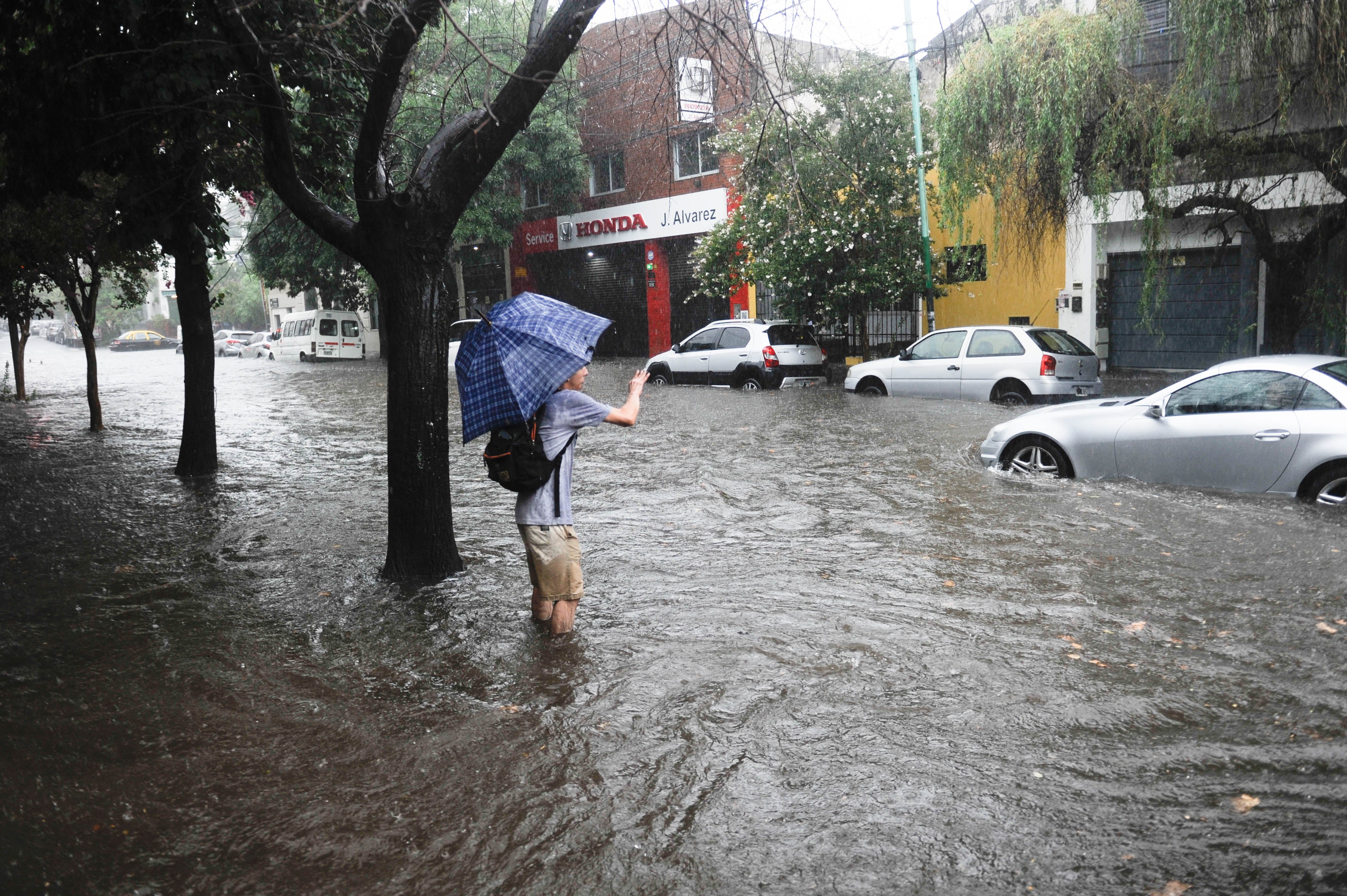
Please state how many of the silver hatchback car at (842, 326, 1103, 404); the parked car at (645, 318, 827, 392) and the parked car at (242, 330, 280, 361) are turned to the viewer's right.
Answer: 0

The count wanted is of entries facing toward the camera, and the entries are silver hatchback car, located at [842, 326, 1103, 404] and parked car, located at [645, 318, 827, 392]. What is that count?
0

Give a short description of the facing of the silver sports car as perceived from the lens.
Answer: facing to the left of the viewer

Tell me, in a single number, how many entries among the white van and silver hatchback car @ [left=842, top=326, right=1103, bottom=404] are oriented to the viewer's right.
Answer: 0

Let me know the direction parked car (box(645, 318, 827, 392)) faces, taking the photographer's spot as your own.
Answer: facing away from the viewer and to the left of the viewer

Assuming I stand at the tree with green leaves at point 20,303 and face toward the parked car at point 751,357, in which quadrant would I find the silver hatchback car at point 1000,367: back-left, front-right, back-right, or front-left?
front-right

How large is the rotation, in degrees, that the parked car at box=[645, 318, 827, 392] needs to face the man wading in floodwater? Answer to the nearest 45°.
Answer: approximately 135° to its left

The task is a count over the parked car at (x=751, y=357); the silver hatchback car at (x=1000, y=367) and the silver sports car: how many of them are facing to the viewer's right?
0

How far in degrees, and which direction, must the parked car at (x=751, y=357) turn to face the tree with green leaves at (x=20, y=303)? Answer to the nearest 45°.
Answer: approximately 45° to its left

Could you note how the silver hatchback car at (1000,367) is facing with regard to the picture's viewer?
facing away from the viewer and to the left of the viewer

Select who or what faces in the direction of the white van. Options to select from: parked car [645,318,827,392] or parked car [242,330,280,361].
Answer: parked car [645,318,827,392]

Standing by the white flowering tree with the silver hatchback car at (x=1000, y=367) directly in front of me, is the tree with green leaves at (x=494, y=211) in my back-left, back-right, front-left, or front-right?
back-right
